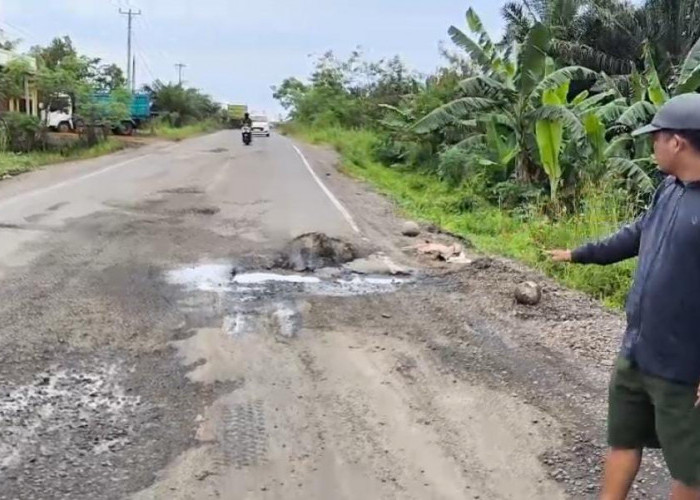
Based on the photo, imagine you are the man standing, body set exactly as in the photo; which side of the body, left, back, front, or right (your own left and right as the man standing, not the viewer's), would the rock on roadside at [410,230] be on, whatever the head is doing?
right

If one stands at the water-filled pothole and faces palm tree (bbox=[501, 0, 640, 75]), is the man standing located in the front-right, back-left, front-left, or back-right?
back-right

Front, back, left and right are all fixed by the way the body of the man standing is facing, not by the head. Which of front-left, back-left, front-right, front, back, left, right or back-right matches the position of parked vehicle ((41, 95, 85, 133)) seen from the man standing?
right

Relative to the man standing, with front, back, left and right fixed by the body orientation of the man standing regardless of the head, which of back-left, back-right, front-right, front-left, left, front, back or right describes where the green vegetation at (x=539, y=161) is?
back-right

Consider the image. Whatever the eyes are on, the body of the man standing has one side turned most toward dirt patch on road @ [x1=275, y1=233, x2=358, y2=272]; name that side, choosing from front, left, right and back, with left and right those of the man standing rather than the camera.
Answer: right

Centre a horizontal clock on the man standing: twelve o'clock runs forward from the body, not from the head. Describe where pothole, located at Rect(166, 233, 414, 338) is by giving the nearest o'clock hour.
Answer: The pothole is roughly at 3 o'clock from the man standing.

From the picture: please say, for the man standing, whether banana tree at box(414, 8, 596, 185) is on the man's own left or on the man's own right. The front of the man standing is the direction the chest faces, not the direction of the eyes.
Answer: on the man's own right

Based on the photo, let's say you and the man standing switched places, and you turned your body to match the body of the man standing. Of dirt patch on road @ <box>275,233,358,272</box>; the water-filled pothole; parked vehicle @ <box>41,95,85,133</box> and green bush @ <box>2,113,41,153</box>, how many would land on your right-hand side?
4

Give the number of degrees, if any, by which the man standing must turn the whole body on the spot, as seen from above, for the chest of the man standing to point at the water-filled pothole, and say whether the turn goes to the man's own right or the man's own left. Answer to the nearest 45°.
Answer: approximately 90° to the man's own right

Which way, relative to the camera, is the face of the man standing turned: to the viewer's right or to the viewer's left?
to the viewer's left

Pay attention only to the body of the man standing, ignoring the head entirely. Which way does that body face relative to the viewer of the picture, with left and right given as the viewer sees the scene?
facing the viewer and to the left of the viewer

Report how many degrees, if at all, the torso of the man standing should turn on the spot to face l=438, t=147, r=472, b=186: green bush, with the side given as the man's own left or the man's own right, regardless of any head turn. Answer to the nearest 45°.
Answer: approximately 135° to the man's own right

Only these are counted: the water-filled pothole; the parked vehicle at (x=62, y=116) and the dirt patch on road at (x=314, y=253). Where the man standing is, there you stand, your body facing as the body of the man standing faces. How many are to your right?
3
